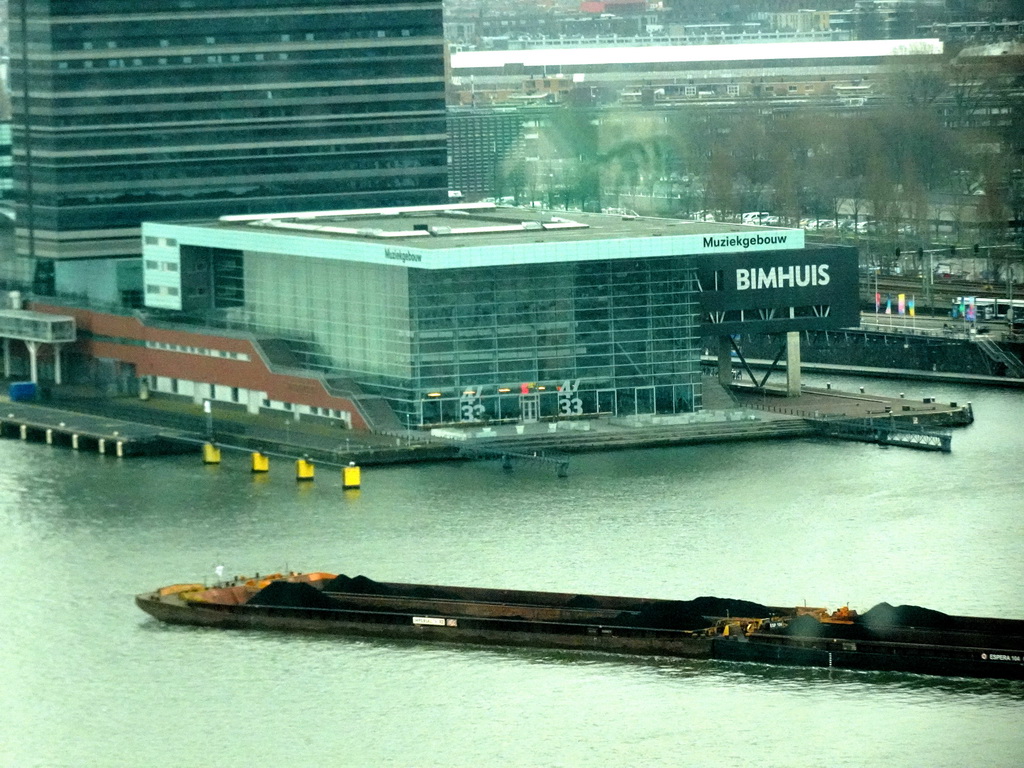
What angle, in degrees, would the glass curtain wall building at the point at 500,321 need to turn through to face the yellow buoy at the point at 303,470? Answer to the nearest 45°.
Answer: approximately 45° to its right

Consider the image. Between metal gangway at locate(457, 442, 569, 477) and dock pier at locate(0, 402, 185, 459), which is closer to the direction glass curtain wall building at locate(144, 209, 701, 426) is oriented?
the metal gangway

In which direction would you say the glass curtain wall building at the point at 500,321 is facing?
toward the camera

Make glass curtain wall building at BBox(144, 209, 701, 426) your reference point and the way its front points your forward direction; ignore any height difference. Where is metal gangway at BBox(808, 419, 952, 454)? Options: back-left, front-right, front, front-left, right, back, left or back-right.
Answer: left

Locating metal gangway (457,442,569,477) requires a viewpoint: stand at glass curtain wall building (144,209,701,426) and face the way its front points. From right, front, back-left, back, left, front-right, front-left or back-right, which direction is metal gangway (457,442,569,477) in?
front

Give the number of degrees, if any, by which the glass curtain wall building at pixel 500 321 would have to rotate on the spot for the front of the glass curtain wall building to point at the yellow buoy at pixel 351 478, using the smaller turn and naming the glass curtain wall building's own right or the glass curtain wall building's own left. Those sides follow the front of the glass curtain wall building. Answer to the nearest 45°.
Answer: approximately 45° to the glass curtain wall building's own right

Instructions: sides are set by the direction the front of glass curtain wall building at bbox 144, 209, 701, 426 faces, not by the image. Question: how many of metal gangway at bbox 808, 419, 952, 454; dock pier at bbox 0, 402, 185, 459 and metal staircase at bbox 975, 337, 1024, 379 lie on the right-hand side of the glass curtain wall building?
1

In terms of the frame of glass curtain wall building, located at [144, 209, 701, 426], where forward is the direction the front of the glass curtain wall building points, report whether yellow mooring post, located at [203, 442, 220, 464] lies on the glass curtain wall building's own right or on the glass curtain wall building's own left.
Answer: on the glass curtain wall building's own right

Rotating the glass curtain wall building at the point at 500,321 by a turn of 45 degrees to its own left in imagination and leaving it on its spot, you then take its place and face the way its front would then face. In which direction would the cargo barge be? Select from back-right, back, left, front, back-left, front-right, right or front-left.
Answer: front-right

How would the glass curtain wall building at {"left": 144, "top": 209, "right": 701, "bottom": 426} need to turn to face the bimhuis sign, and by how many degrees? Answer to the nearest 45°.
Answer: approximately 90° to its left

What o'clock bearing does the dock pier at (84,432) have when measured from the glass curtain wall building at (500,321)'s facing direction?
The dock pier is roughly at 3 o'clock from the glass curtain wall building.
